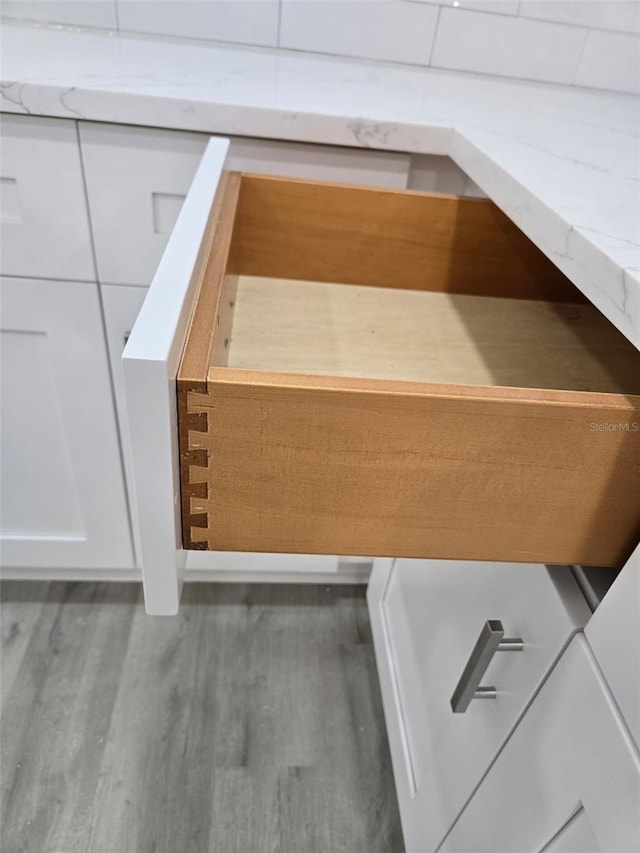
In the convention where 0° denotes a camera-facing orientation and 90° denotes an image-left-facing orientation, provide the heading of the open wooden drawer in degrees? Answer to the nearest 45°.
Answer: approximately 90°
